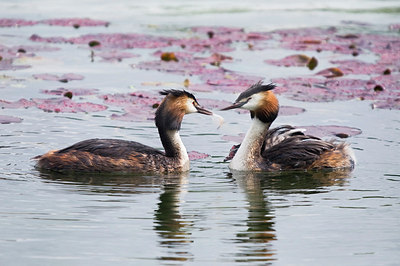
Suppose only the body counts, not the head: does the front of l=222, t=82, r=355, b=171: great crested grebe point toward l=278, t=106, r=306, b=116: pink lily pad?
no

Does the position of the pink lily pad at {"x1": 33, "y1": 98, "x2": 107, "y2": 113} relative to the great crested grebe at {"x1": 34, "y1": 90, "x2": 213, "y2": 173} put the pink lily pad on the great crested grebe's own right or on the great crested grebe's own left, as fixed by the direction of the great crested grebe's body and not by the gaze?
on the great crested grebe's own left

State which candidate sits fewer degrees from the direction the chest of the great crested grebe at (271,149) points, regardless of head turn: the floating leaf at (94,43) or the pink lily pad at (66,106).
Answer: the pink lily pad

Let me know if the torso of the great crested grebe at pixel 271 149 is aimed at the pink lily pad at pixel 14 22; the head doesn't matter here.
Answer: no

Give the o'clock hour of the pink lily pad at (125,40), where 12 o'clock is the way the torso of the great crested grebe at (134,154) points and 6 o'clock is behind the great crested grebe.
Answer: The pink lily pad is roughly at 9 o'clock from the great crested grebe.

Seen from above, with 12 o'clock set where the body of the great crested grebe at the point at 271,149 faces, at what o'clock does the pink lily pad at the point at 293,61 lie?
The pink lily pad is roughly at 3 o'clock from the great crested grebe.

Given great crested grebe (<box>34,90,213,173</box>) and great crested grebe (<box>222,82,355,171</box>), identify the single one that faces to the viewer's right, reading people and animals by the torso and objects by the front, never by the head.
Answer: great crested grebe (<box>34,90,213,173</box>)

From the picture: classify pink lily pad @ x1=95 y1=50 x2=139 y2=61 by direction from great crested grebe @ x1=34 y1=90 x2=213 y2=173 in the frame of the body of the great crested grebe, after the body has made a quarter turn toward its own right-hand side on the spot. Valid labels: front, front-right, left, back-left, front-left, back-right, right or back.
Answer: back

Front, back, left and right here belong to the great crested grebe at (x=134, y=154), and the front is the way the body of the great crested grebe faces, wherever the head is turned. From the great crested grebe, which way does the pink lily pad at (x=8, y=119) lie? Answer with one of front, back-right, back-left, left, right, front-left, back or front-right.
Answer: back-left

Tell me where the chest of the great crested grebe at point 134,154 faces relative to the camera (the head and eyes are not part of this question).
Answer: to the viewer's right

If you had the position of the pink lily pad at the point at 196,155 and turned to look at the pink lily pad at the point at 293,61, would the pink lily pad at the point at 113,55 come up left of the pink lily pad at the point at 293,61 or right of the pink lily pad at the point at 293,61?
left

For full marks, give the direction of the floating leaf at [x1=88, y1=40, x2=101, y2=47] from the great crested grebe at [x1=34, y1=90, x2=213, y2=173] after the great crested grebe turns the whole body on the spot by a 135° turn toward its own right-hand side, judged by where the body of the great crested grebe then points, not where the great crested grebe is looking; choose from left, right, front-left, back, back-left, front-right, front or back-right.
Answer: back-right

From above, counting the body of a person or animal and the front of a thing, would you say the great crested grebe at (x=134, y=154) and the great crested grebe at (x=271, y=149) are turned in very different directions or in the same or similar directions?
very different directions

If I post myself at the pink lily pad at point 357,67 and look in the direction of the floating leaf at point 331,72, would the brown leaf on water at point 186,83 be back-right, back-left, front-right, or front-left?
front-right

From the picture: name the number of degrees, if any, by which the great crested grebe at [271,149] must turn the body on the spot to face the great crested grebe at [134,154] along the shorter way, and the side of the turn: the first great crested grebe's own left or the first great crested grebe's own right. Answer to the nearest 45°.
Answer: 0° — it already faces it

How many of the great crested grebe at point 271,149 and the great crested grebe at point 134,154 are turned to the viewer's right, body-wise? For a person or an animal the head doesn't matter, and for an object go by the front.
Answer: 1

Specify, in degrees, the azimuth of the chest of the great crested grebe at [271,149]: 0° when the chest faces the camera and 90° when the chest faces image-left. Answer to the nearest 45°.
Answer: approximately 90°

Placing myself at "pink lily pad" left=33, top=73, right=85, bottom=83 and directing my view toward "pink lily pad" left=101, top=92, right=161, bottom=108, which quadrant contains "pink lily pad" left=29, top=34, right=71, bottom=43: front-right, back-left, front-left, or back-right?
back-left
